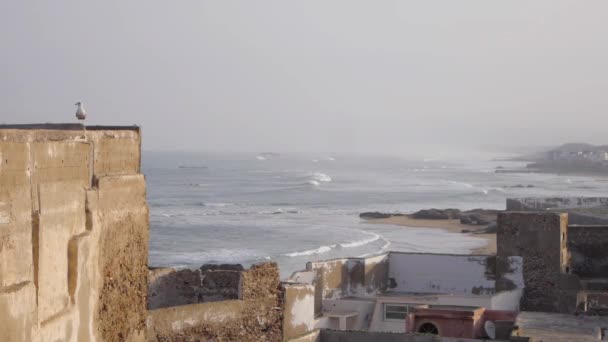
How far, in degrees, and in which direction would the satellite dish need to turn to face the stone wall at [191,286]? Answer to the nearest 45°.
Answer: approximately 90° to its right

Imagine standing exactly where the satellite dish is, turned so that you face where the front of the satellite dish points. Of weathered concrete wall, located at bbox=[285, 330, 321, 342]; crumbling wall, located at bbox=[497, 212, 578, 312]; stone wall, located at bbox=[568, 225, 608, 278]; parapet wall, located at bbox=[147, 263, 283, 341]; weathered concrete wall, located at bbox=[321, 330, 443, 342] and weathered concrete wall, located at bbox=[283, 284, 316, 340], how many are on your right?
4

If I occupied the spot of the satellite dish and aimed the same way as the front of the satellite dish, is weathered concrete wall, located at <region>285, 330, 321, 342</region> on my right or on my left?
on my right

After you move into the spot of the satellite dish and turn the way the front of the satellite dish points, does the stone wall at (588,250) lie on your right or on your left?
on your left

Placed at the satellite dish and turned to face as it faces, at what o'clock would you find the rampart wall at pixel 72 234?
The rampart wall is roughly at 2 o'clock from the satellite dish.

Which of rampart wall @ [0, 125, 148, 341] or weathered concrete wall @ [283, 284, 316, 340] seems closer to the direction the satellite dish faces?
the rampart wall

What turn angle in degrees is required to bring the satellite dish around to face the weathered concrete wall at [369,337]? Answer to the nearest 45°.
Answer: approximately 90° to its right

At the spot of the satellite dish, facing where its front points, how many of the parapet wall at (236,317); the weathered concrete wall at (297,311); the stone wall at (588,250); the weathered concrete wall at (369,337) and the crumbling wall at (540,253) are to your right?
3

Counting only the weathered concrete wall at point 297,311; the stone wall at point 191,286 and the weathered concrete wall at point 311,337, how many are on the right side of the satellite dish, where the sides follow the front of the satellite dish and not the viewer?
3

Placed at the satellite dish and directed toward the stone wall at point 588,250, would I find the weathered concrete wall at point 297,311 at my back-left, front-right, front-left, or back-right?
back-left

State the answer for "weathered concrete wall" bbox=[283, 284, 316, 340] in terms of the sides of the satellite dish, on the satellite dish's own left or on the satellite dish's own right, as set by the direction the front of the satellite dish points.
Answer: on the satellite dish's own right
